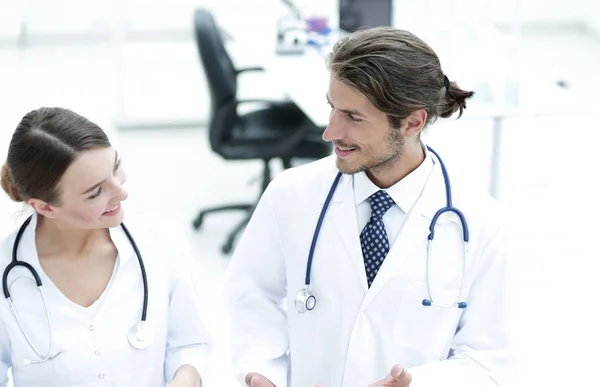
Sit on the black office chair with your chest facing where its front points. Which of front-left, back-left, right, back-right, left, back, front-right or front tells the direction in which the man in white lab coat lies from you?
right

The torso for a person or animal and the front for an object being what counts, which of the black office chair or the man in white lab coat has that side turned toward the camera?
the man in white lab coat

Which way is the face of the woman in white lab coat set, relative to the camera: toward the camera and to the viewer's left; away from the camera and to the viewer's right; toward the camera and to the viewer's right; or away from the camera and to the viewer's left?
toward the camera and to the viewer's right

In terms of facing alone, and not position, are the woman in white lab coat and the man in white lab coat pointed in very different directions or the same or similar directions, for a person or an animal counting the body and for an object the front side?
same or similar directions

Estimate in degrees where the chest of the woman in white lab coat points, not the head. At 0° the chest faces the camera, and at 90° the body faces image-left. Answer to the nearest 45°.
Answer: approximately 0°

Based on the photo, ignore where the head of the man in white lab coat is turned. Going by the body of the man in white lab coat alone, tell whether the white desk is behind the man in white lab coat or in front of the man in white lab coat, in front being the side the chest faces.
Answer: behind

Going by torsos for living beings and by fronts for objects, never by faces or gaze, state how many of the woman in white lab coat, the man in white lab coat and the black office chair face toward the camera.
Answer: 2

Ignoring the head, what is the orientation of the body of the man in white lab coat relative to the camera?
toward the camera

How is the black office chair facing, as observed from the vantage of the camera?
facing to the right of the viewer

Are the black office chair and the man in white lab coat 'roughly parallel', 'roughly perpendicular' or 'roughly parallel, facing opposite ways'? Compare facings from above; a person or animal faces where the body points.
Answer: roughly perpendicular

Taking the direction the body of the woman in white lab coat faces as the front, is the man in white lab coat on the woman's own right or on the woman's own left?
on the woman's own left

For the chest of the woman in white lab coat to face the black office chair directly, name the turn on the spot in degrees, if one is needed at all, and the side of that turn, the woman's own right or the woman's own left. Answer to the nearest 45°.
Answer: approximately 180°

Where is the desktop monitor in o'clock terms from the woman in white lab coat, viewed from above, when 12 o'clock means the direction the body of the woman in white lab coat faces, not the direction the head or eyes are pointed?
The desktop monitor is roughly at 7 o'clock from the woman in white lab coat.

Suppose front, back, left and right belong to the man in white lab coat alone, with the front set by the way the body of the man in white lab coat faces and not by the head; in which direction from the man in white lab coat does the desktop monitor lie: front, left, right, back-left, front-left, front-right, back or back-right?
back

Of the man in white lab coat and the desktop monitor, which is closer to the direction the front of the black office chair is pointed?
the desktop monitor

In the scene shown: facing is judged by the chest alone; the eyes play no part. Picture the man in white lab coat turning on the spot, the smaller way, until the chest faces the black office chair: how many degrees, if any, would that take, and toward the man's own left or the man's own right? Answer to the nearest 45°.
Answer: approximately 180°

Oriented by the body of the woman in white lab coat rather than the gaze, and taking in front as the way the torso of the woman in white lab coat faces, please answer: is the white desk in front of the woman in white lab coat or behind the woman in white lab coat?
behind

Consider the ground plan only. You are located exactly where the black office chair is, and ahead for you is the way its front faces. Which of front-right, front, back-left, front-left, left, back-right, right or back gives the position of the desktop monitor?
front-left
